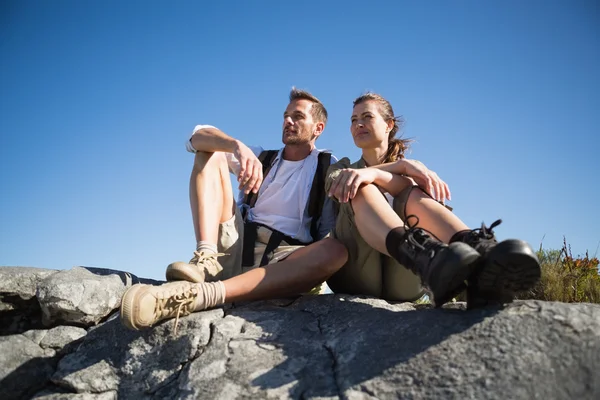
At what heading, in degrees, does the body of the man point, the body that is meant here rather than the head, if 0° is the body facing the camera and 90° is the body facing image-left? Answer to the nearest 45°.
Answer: approximately 45°

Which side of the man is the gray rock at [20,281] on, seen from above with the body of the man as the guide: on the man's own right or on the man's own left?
on the man's own right

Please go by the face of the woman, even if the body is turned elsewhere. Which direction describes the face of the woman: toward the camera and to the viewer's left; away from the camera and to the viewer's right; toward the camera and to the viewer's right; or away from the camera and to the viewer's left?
toward the camera and to the viewer's left

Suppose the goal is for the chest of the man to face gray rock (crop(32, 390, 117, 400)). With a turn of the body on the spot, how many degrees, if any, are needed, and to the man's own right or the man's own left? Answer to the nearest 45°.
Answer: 0° — they already face it

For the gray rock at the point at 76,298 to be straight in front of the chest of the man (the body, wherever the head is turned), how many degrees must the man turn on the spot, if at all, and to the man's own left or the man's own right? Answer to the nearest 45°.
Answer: approximately 45° to the man's own right

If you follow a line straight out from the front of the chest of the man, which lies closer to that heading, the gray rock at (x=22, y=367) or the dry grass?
the gray rock

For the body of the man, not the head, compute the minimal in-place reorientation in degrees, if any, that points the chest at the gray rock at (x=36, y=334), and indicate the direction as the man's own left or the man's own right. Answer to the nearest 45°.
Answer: approximately 45° to the man's own right

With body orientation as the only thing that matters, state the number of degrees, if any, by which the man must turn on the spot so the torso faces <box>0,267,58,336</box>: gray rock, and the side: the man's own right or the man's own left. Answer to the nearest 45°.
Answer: approximately 45° to the man's own right

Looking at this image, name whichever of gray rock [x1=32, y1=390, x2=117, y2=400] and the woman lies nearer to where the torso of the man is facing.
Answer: the gray rock
